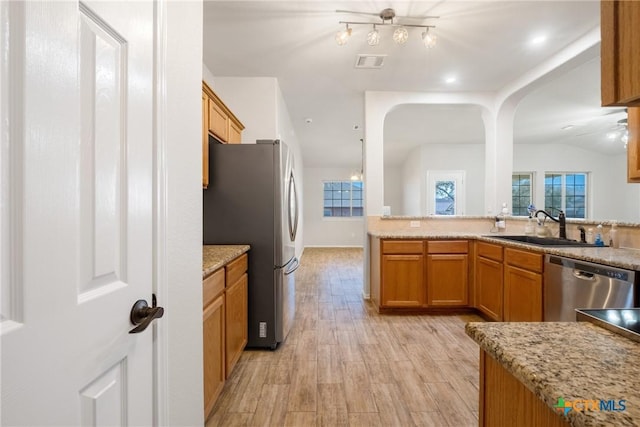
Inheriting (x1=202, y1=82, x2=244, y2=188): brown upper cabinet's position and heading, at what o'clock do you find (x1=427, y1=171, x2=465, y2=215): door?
The door is roughly at 11 o'clock from the brown upper cabinet.

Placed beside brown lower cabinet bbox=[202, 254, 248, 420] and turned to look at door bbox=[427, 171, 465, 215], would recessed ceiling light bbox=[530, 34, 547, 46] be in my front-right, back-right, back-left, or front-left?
front-right

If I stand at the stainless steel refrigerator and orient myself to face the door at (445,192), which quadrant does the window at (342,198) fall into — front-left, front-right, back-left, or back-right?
front-left

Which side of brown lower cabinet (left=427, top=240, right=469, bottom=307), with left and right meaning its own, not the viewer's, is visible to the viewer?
front

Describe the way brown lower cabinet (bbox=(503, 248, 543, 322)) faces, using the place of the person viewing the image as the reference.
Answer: facing the viewer and to the left of the viewer

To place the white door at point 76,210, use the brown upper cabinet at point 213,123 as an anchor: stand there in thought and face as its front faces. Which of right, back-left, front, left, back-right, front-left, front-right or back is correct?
right

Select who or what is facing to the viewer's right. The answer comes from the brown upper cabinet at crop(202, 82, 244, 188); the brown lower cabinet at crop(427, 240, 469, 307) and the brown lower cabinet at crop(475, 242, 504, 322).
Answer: the brown upper cabinet

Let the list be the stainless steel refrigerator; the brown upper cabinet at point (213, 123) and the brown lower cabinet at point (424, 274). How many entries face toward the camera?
1

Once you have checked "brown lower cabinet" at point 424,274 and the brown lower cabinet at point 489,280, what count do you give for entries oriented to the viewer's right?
0

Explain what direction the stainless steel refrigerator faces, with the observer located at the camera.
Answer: facing to the right of the viewer

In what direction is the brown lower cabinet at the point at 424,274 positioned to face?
toward the camera

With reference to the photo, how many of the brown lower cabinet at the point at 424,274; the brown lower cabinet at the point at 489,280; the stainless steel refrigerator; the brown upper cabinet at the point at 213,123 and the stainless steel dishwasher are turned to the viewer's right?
2

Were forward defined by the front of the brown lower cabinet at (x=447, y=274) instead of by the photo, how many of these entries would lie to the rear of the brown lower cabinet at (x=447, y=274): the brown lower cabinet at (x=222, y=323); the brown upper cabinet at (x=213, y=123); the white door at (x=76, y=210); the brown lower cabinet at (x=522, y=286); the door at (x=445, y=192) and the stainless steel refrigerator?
1

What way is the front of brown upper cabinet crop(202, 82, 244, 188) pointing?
to the viewer's right

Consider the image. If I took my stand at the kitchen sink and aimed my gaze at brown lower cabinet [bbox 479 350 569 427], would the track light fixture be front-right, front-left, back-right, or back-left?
front-right

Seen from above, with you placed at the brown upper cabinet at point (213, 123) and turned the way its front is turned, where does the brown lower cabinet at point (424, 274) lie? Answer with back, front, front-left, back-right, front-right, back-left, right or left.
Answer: front

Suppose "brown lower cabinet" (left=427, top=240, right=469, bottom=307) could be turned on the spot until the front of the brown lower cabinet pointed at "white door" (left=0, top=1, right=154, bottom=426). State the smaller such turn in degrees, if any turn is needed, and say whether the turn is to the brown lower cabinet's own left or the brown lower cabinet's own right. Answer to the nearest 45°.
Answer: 0° — it already faces it
